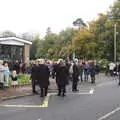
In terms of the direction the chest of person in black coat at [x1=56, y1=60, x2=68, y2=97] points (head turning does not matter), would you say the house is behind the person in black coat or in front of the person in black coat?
in front

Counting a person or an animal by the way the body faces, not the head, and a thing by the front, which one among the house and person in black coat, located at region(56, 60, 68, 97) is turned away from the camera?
the person in black coat

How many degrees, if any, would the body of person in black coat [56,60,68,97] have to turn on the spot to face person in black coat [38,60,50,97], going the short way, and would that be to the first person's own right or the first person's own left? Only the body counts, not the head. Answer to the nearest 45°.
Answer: approximately 135° to the first person's own left

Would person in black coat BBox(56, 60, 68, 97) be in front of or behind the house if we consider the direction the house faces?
in front

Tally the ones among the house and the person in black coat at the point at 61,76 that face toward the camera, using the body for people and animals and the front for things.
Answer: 1

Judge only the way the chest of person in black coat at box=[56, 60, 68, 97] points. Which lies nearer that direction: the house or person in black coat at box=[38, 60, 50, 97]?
the house

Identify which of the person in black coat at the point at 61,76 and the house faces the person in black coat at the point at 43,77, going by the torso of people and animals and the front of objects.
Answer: the house

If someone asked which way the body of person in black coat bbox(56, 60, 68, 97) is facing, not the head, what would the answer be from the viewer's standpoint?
away from the camera

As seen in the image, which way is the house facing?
toward the camera

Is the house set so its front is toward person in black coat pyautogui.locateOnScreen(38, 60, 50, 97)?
yes

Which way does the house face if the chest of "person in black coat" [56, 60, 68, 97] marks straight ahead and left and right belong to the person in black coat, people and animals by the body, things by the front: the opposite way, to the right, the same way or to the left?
the opposite way
